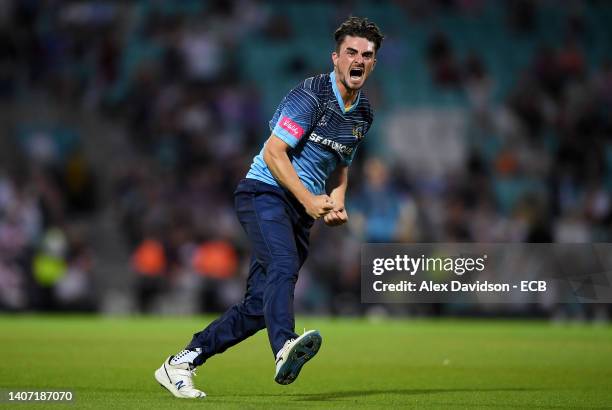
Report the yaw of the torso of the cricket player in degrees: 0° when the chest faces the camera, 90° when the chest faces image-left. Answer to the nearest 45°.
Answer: approximately 315°
